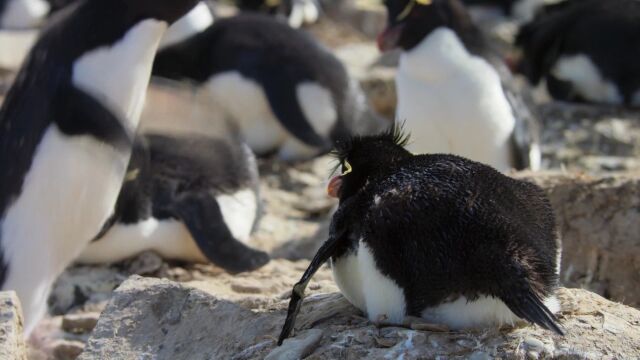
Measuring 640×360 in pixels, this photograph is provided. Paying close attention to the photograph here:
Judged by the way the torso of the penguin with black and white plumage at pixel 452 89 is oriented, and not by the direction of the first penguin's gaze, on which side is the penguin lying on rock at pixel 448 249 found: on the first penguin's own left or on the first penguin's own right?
on the first penguin's own left

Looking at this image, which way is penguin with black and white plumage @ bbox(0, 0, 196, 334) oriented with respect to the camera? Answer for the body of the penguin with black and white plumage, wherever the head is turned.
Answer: to the viewer's right

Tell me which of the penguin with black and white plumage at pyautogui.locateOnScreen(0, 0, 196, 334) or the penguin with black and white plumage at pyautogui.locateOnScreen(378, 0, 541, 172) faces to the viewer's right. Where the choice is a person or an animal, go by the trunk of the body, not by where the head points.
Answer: the penguin with black and white plumage at pyautogui.locateOnScreen(0, 0, 196, 334)

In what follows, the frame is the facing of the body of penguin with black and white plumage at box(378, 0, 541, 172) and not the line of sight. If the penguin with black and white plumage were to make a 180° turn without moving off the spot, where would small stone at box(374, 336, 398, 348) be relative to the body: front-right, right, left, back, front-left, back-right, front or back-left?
back-right

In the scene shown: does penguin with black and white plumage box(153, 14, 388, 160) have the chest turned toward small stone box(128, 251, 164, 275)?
no

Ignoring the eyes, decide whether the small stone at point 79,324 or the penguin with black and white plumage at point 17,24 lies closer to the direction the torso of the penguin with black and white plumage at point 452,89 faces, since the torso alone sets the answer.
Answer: the small stone

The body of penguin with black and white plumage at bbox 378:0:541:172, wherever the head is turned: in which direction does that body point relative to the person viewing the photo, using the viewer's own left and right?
facing the viewer and to the left of the viewer
